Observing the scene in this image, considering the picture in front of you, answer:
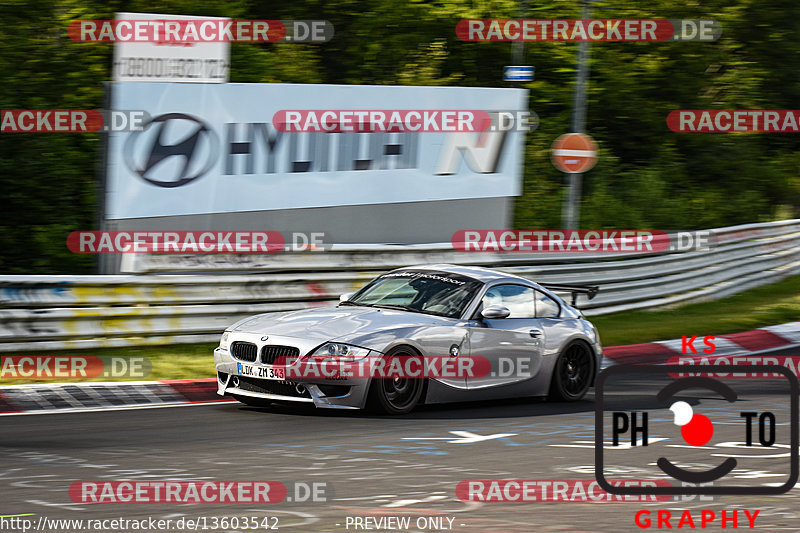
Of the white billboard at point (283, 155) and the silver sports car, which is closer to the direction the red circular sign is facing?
the silver sports car

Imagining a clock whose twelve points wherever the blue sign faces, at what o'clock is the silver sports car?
The silver sports car is roughly at 12 o'clock from the blue sign.

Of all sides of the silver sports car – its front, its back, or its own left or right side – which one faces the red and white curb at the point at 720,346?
back

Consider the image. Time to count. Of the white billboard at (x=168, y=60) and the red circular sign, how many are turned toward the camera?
2

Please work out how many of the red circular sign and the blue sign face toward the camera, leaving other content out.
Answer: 2

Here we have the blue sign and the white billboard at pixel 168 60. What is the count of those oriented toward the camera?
2

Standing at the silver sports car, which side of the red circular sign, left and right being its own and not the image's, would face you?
front

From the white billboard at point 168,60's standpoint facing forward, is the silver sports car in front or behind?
in front
